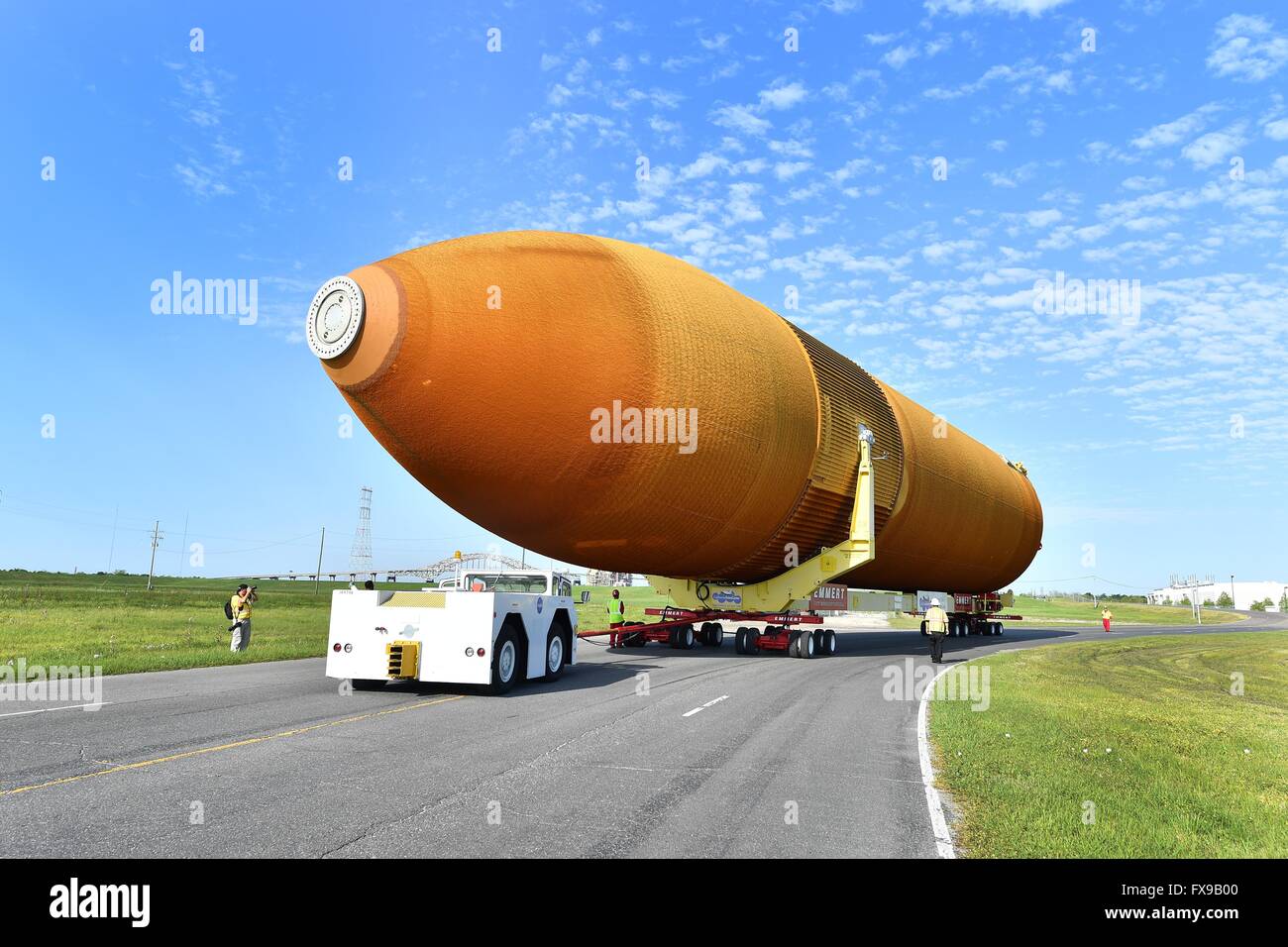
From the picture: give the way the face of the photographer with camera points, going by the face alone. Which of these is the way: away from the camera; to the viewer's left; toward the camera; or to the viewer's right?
to the viewer's right

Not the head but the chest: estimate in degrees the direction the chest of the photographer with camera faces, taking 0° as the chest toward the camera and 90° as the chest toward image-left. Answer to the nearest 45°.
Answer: approximately 270°

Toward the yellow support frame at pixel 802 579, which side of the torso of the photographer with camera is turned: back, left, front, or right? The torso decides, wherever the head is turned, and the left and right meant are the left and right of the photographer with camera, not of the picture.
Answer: front

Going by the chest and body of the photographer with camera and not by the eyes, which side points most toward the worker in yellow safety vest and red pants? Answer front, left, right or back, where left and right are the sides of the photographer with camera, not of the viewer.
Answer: front
